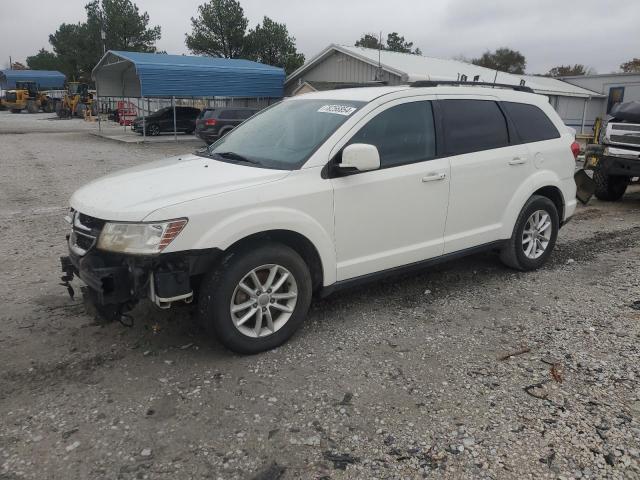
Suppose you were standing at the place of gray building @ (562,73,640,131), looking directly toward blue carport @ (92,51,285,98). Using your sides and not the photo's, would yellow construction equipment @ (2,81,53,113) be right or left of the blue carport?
right

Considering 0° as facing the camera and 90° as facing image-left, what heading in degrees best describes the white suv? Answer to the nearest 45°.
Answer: approximately 45°

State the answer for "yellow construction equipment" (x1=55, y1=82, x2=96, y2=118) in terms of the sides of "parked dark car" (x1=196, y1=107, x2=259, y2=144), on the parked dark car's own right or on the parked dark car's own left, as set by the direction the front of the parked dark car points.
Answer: on the parked dark car's own left

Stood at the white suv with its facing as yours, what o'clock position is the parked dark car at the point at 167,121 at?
The parked dark car is roughly at 4 o'clock from the white suv.

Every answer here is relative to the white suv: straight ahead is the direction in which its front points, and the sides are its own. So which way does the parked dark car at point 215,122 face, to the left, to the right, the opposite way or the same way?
the opposite way

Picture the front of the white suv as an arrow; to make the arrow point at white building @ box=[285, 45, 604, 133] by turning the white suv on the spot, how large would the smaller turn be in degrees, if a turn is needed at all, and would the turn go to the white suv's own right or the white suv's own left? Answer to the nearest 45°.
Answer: approximately 135° to the white suv's own right

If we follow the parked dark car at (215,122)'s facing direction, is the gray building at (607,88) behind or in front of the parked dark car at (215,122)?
in front

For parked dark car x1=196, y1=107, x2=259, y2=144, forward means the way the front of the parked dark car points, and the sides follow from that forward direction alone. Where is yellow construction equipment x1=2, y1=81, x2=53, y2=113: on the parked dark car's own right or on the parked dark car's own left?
on the parked dark car's own left

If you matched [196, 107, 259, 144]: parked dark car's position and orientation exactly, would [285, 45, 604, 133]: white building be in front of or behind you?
in front

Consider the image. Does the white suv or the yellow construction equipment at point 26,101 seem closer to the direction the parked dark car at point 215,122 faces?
the yellow construction equipment

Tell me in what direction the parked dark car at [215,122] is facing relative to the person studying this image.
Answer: facing away from the viewer and to the right of the viewer

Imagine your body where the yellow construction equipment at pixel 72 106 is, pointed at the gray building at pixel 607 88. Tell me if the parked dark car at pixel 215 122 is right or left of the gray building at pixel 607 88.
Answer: right

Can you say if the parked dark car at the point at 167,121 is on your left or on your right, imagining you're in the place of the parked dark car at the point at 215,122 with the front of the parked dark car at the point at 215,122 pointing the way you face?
on your left

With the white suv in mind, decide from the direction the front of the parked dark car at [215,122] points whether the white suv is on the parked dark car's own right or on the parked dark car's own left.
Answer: on the parked dark car's own right

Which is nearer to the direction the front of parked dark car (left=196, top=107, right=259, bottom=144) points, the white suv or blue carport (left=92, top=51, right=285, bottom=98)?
the blue carport
